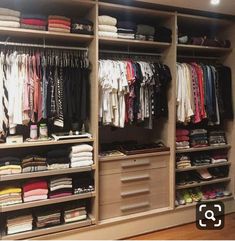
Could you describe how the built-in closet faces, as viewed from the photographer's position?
facing the viewer and to the right of the viewer
